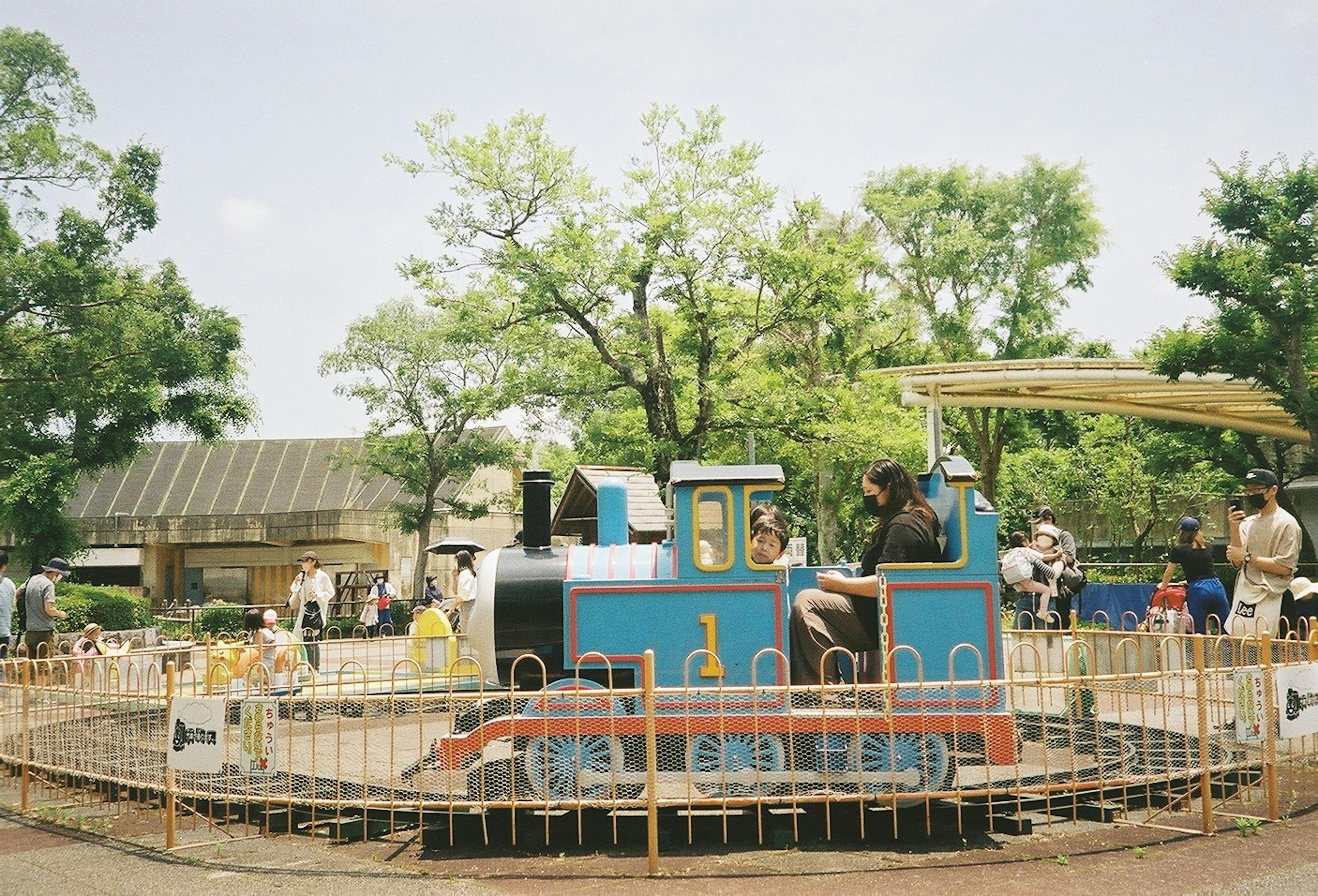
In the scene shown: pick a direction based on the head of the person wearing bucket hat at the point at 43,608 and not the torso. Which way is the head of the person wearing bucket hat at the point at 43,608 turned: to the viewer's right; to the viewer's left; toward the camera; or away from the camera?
to the viewer's right

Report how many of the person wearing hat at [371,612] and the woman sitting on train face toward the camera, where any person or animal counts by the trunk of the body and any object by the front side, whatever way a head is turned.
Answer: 1

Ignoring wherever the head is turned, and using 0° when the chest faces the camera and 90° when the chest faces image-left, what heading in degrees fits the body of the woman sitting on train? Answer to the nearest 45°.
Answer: approximately 90°

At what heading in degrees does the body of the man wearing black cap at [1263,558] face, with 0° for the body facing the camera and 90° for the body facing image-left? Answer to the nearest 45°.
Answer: approximately 45°

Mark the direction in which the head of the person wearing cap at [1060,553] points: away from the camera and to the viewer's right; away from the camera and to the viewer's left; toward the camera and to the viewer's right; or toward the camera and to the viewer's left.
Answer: toward the camera and to the viewer's left

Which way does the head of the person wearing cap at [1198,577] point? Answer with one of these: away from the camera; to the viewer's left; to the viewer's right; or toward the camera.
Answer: away from the camera

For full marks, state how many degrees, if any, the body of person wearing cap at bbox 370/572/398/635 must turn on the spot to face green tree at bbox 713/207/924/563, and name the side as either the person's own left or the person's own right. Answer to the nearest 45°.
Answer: approximately 90° to the person's own left

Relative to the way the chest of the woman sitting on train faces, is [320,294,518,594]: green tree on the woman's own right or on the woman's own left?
on the woman's own right

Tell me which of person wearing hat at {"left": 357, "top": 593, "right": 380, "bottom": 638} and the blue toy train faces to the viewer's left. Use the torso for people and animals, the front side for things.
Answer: the blue toy train

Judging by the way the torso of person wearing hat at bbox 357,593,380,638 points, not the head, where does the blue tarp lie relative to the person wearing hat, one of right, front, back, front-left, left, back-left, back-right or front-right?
front-left

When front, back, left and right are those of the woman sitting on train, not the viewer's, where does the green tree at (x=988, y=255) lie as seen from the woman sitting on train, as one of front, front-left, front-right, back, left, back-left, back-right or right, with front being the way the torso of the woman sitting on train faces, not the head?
right
